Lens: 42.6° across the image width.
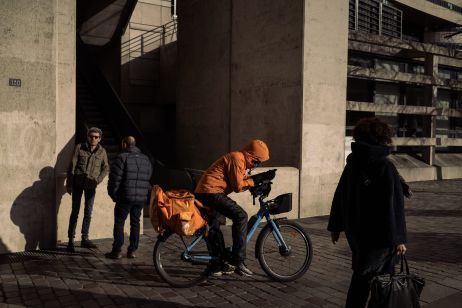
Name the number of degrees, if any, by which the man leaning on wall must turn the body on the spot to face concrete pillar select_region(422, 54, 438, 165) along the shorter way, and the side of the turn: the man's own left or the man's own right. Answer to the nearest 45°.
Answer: approximately 135° to the man's own left

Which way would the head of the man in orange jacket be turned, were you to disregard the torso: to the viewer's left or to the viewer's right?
to the viewer's right

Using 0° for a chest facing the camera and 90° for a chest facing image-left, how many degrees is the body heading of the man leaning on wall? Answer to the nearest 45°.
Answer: approximately 0°

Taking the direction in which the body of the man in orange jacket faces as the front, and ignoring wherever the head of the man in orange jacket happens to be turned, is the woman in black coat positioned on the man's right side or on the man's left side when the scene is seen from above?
on the man's right side

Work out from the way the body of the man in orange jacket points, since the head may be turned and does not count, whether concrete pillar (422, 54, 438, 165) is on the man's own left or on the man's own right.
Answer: on the man's own left

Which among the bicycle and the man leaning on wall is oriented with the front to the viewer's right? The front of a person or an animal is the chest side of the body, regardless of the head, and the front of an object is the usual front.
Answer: the bicycle

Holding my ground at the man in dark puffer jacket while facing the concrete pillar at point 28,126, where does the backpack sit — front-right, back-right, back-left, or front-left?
back-left

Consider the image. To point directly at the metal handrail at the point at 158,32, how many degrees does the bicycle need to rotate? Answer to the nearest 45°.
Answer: approximately 90° to its left

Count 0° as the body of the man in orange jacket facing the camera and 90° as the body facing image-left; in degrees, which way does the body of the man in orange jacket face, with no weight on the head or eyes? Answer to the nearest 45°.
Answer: approximately 270°

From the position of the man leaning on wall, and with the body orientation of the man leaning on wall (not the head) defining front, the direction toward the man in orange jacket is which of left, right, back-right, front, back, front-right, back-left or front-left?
front-left

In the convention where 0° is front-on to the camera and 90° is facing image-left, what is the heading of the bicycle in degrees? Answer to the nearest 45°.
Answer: approximately 270°
